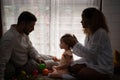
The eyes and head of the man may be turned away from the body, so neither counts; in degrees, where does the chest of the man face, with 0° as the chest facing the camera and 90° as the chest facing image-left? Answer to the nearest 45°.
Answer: approximately 315°

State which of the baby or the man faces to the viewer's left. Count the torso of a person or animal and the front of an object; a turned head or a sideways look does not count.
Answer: the baby

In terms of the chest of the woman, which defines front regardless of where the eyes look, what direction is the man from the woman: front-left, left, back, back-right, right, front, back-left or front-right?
front

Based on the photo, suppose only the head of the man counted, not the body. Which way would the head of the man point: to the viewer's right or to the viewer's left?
to the viewer's right

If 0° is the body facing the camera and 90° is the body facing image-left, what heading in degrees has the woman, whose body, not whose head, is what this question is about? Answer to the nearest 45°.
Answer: approximately 90°

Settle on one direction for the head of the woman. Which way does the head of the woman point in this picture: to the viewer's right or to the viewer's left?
to the viewer's left

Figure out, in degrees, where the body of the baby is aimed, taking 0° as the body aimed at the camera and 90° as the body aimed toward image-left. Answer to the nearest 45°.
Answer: approximately 90°

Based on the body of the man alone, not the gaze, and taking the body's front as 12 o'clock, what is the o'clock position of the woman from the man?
The woman is roughly at 11 o'clock from the man.
